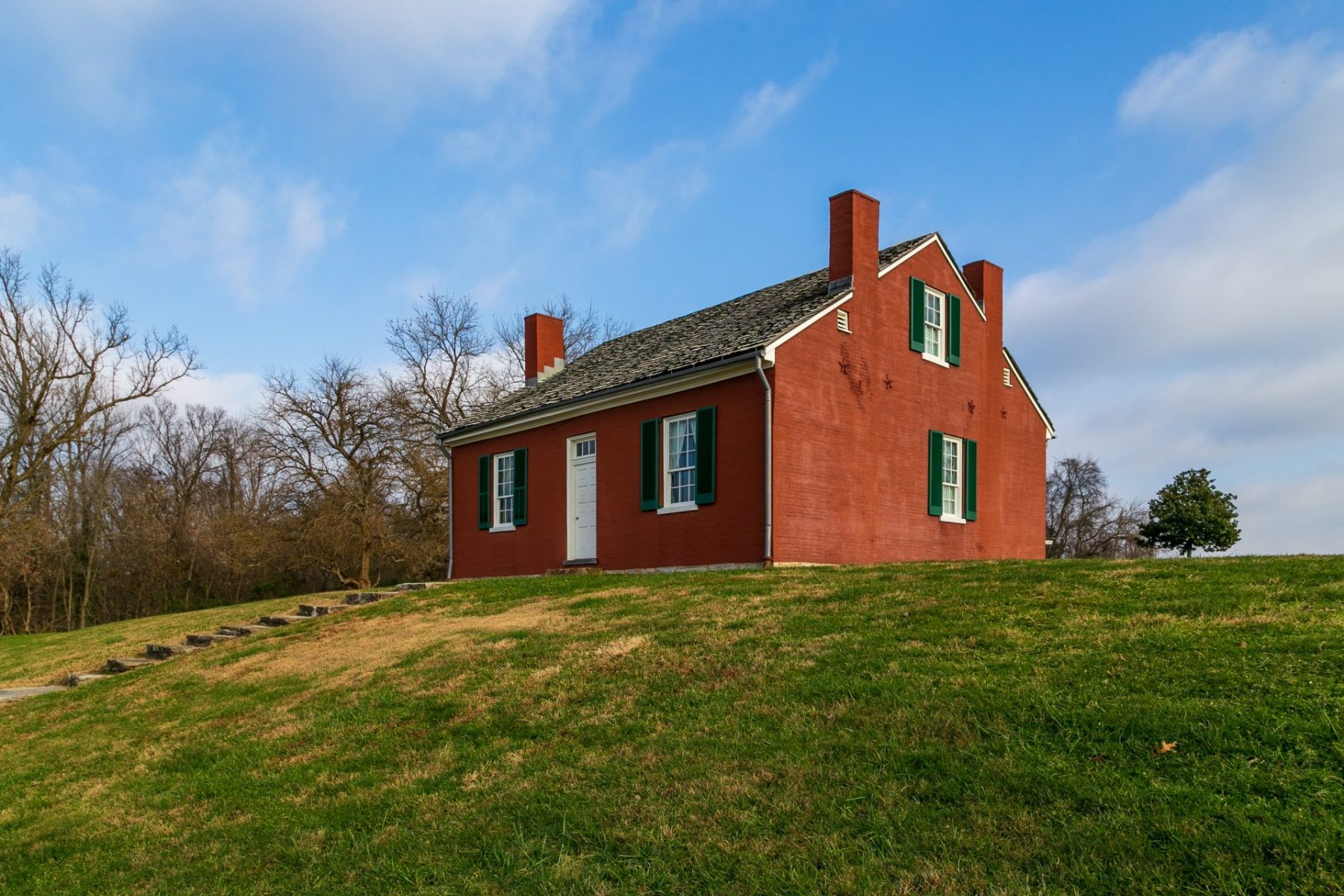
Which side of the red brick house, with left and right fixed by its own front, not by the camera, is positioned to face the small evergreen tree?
back

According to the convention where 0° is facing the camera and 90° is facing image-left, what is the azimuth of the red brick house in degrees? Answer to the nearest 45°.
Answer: approximately 45°

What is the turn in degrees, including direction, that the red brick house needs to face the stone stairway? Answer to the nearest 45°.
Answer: approximately 45° to its right

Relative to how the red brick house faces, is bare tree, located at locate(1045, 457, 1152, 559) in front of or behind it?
behind

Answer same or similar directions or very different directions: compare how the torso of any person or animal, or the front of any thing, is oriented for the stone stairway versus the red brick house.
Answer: same or similar directions

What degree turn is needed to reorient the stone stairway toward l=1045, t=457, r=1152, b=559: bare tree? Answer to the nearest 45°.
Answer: approximately 135° to its right

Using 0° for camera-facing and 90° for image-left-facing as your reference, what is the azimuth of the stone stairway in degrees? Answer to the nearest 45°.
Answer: approximately 90°

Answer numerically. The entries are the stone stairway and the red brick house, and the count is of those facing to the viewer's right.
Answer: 0

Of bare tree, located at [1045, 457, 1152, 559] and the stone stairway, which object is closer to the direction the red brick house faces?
the stone stairway
